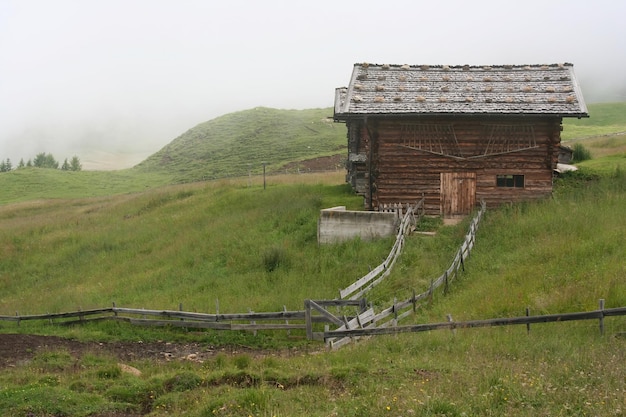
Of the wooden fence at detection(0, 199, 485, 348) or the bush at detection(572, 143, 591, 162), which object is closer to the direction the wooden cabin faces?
the wooden fence

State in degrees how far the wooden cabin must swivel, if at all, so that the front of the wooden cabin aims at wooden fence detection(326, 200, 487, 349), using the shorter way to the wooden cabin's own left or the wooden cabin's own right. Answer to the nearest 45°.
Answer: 0° — it already faces it

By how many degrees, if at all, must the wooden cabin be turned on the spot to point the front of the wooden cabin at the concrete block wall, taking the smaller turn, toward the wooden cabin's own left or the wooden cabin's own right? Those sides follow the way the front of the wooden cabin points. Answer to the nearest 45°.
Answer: approximately 45° to the wooden cabin's own right

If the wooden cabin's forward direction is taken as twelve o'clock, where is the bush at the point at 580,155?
The bush is roughly at 7 o'clock from the wooden cabin.

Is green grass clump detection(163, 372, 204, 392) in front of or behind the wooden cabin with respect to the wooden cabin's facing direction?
in front

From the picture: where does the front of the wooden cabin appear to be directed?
toward the camera

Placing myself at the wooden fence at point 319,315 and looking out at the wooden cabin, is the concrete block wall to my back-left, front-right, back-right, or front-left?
front-left

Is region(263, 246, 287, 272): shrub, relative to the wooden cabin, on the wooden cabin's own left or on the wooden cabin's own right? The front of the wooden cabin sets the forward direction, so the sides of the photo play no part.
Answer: on the wooden cabin's own right

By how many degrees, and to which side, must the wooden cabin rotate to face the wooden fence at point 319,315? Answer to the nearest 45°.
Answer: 0° — it already faces it
